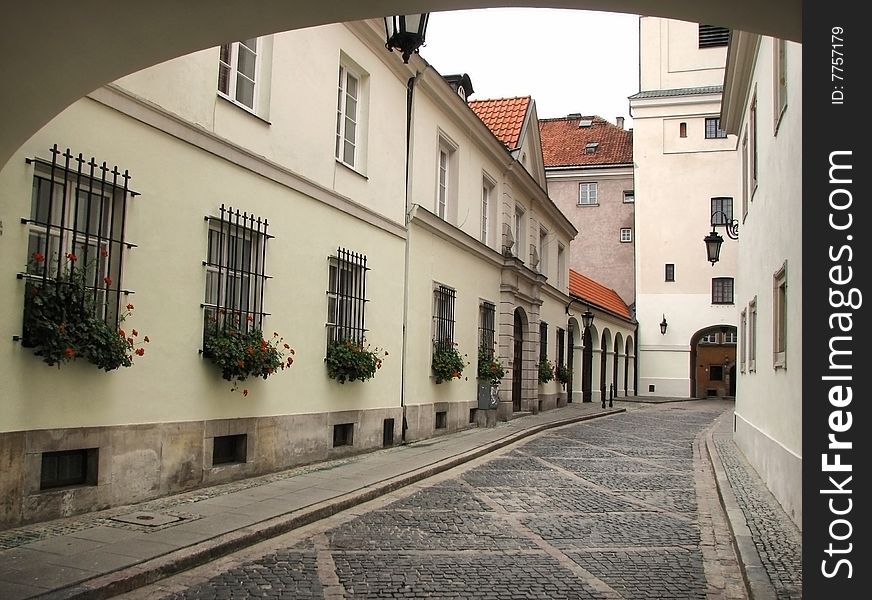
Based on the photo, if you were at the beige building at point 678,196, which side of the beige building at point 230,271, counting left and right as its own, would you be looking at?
left

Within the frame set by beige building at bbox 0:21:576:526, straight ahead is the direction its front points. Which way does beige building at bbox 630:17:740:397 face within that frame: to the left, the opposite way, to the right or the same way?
to the right

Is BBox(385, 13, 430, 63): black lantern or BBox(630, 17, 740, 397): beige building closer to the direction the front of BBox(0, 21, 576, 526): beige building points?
the black lantern

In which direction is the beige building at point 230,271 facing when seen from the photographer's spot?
facing the viewer and to the right of the viewer

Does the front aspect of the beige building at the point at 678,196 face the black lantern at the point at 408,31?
yes

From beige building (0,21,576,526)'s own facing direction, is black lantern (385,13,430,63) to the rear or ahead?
ahead

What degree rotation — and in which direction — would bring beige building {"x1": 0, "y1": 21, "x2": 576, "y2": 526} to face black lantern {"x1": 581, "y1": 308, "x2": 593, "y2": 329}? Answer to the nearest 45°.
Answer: approximately 90° to its left

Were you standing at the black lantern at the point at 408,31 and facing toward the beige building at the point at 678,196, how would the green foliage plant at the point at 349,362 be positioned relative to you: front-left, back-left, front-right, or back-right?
front-left

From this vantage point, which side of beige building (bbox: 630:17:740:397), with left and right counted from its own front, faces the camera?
front

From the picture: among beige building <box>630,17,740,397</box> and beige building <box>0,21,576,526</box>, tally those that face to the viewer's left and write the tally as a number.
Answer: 0
